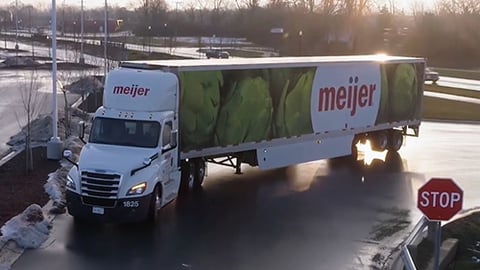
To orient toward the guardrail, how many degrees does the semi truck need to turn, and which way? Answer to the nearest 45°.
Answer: approximately 90° to its left

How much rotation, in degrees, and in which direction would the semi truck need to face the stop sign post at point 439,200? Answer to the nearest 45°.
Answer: approximately 45° to its left

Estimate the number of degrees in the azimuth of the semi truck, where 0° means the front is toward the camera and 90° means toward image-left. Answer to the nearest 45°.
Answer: approximately 45°

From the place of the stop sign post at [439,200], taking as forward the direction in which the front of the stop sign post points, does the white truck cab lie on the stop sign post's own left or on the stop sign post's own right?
on the stop sign post's own right

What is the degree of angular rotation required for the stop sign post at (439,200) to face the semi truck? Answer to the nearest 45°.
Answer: approximately 135° to its right

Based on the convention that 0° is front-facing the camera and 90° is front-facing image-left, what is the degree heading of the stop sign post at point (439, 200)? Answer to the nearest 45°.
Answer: approximately 0°
